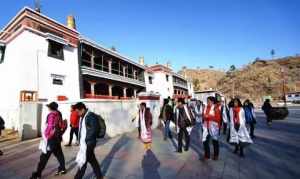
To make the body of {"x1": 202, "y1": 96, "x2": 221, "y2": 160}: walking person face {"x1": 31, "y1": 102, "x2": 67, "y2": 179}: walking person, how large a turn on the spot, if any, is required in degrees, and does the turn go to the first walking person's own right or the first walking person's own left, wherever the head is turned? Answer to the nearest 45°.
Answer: approximately 45° to the first walking person's own right

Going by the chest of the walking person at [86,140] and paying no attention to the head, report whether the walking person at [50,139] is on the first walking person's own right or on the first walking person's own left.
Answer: on the first walking person's own right

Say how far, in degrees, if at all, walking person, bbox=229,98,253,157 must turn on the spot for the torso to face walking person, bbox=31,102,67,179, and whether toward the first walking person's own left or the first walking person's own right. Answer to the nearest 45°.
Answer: approximately 45° to the first walking person's own right

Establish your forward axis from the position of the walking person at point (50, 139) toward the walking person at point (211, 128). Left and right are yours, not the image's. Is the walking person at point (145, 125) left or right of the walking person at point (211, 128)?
left

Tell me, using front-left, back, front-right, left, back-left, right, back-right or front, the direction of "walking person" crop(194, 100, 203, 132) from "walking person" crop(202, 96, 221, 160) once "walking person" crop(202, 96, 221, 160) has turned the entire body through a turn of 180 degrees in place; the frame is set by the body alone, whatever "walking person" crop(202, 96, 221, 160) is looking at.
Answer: front

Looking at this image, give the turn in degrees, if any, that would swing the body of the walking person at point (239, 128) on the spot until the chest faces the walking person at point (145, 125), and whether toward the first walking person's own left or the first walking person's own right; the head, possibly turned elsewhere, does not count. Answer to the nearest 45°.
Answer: approximately 90° to the first walking person's own right

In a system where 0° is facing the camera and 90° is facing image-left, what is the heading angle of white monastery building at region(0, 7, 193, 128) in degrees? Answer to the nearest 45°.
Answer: approximately 315°

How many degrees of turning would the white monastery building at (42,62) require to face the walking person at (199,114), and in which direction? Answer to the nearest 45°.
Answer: approximately 45° to its left
